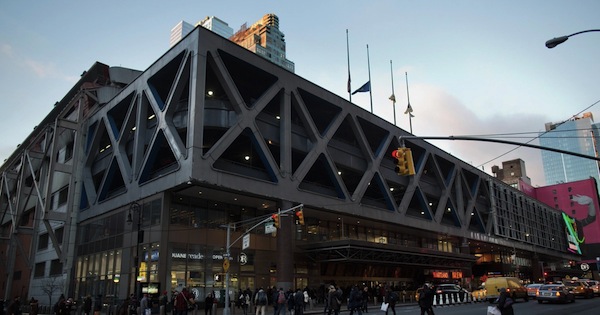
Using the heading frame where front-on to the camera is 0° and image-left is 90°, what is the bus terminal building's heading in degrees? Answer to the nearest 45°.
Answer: approximately 315°

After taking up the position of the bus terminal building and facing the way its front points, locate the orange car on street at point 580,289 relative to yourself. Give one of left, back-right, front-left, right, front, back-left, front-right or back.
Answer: front-left

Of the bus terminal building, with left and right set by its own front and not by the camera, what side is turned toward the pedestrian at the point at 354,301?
front

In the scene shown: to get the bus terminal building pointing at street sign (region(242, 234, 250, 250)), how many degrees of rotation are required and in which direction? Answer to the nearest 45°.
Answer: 0° — it already faces it

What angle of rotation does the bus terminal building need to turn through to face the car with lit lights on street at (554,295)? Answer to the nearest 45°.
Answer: approximately 45° to its left

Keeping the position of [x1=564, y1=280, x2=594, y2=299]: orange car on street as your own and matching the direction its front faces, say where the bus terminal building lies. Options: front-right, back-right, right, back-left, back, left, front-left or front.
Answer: right

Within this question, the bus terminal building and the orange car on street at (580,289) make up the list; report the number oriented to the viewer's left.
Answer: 0

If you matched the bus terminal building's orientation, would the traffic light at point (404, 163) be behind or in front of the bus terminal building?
in front
